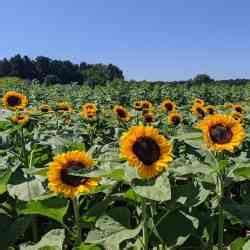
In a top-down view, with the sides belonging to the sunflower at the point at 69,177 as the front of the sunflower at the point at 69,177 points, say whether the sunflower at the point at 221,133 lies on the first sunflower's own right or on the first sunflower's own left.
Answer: on the first sunflower's own left

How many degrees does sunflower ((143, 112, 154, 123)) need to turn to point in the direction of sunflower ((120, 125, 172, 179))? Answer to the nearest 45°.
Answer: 0° — it already faces it

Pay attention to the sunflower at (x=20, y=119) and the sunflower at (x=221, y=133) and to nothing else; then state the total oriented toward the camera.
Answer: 2

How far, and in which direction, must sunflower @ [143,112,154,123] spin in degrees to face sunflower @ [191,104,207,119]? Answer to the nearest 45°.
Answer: approximately 135° to its left

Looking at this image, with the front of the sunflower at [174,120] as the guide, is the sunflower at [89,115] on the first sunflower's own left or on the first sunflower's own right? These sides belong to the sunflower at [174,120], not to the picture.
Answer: on the first sunflower's own right

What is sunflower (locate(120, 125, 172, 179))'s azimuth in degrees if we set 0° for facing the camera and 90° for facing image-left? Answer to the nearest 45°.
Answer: approximately 0°
